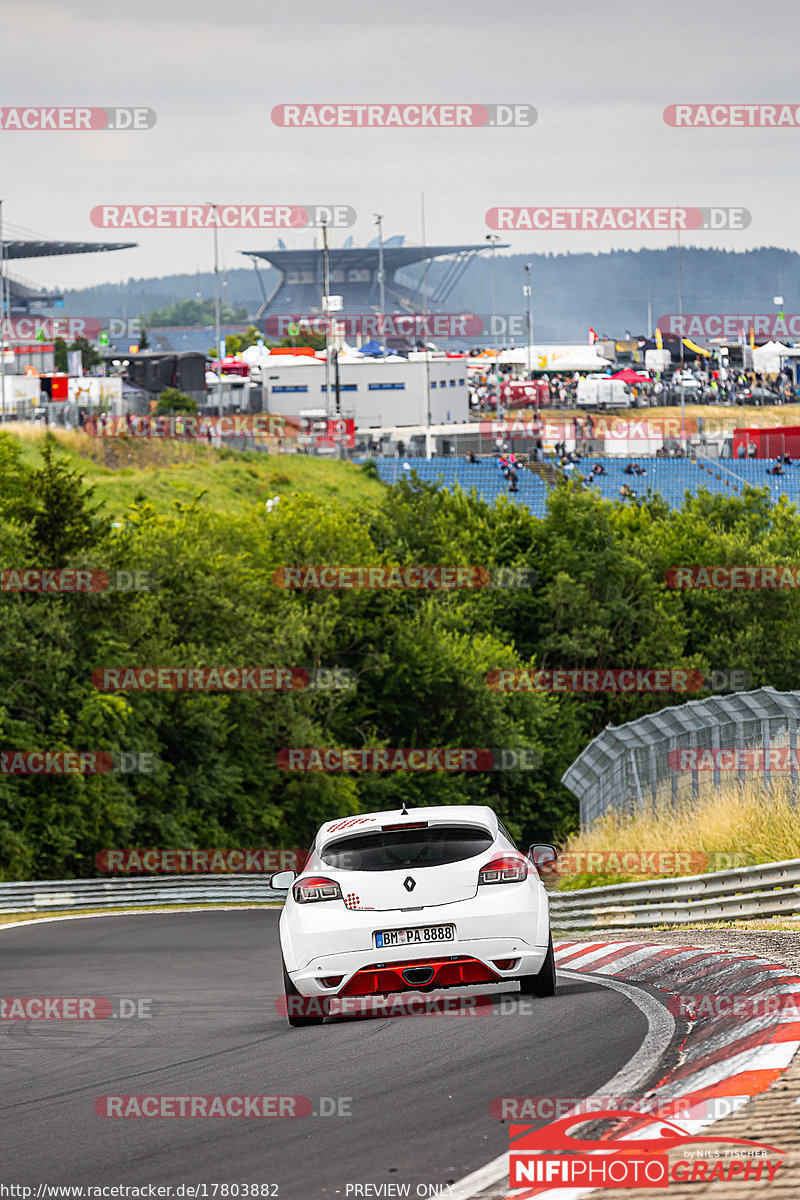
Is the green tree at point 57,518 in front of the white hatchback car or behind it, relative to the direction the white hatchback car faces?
in front

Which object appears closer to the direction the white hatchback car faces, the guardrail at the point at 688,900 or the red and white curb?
the guardrail

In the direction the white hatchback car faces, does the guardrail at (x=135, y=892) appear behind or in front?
in front

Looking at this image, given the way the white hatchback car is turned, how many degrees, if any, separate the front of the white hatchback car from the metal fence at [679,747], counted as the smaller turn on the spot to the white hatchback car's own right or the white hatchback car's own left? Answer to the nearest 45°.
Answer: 0° — it already faces it

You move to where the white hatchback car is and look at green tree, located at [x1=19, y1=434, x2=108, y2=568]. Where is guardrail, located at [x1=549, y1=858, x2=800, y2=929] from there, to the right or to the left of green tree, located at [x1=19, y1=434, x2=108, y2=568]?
right

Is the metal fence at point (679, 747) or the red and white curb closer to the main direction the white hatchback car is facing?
the metal fence

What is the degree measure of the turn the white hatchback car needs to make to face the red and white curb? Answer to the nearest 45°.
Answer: approximately 135° to its right

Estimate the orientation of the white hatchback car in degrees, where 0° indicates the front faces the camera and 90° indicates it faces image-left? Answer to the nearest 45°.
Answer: approximately 180°
